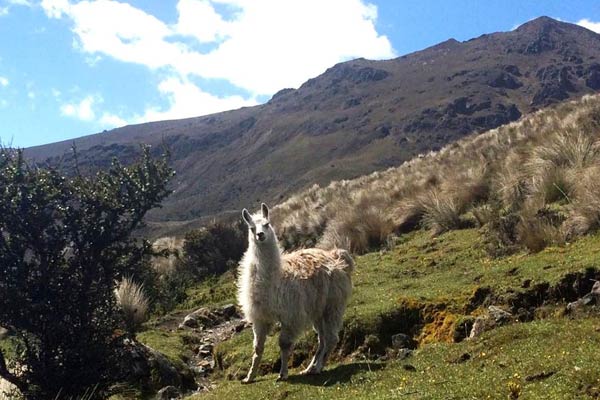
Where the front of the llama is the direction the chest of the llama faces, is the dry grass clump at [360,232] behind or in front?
behind

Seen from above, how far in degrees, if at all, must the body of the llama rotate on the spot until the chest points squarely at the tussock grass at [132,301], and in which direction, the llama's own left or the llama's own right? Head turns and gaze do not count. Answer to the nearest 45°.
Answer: approximately 90° to the llama's own right

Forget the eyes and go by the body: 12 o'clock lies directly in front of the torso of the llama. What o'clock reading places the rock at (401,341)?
The rock is roughly at 7 o'clock from the llama.

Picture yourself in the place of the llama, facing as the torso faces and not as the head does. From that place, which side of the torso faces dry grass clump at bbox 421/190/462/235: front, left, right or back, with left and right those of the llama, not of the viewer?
back

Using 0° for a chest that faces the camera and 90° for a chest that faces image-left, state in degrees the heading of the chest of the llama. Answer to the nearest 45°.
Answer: approximately 45°

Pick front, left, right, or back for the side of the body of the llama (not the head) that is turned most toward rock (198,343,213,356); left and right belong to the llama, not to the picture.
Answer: right

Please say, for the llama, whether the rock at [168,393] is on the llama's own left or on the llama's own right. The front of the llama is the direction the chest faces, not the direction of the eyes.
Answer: on the llama's own right
